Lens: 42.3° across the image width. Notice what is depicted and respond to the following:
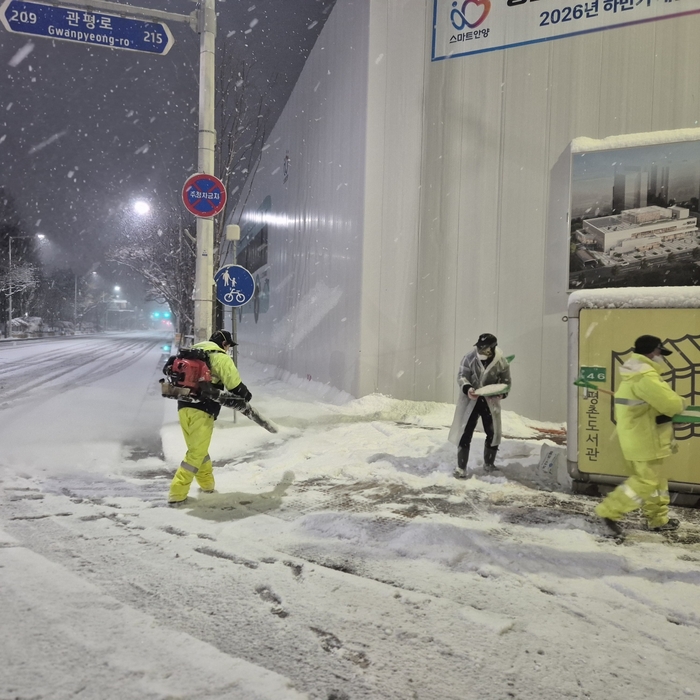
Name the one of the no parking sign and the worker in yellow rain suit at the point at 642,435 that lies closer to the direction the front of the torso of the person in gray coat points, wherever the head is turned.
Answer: the worker in yellow rain suit

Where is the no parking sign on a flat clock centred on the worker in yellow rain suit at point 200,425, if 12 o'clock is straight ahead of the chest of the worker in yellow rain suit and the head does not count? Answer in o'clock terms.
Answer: The no parking sign is roughly at 9 o'clock from the worker in yellow rain suit.

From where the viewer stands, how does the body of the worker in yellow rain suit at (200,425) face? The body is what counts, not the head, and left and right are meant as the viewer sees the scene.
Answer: facing to the right of the viewer

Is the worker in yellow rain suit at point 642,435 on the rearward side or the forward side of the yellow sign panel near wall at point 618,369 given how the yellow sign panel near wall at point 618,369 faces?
on the forward side

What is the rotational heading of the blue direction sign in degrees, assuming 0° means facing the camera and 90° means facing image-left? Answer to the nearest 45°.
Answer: approximately 0°

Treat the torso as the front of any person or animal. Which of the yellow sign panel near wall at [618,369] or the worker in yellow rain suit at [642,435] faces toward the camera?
the yellow sign panel near wall

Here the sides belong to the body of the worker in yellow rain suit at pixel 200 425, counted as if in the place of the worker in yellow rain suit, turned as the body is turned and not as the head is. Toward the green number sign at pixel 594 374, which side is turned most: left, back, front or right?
front

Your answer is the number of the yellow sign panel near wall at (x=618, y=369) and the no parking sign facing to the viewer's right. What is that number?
0

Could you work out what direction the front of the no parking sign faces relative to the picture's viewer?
facing the viewer

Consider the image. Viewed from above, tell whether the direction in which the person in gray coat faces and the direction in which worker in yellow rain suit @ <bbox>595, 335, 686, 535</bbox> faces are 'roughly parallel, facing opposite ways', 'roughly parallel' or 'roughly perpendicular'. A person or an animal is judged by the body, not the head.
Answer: roughly perpendicular

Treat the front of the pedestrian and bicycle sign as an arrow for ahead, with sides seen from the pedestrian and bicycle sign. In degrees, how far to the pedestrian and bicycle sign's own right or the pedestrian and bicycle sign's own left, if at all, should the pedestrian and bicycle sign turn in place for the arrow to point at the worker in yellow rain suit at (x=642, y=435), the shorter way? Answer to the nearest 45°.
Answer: approximately 45° to the pedestrian and bicycle sign's own left

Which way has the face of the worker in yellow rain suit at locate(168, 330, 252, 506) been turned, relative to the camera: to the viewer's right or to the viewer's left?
to the viewer's right

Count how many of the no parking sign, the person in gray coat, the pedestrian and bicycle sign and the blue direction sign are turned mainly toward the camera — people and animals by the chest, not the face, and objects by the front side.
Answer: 4

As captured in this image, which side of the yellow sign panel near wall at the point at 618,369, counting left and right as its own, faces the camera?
front
